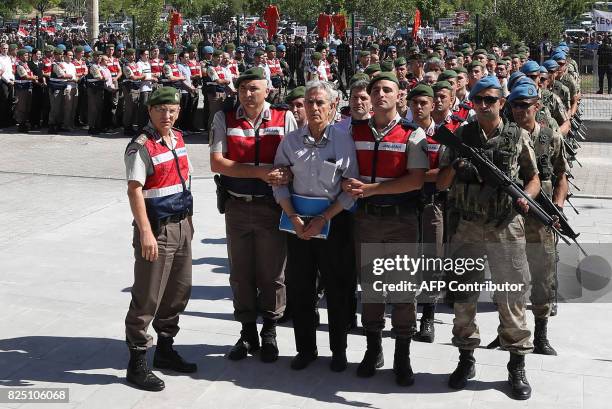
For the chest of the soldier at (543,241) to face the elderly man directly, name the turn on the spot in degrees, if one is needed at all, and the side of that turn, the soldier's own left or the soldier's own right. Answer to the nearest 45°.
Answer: approximately 45° to the soldier's own right

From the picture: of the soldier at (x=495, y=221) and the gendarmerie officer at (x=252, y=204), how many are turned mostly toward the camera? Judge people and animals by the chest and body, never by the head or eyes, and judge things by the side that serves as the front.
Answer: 2

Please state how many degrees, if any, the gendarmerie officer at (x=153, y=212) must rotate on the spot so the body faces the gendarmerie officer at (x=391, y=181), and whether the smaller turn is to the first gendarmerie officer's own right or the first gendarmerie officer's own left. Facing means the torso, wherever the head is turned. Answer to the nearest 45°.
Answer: approximately 45° to the first gendarmerie officer's own left

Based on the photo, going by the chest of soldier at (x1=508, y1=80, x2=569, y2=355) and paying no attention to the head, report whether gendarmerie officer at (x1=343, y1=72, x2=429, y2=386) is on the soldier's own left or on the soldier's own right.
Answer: on the soldier's own right

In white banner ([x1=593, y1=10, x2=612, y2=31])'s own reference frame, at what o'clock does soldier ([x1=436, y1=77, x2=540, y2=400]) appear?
The soldier is roughly at 12 o'clock from the white banner.

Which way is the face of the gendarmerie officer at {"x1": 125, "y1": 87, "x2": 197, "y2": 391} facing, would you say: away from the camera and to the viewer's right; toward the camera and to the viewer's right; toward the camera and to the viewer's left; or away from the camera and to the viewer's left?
toward the camera and to the viewer's right

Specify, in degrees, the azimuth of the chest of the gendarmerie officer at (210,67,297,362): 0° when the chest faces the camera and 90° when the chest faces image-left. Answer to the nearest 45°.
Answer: approximately 0°

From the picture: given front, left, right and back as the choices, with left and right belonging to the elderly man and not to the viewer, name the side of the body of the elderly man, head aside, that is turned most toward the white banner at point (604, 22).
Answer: back
